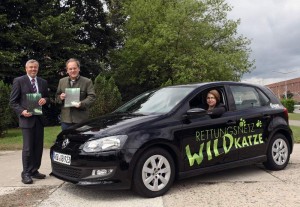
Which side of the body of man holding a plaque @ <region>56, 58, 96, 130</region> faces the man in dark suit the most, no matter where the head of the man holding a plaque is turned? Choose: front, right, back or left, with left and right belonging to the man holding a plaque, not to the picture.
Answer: right

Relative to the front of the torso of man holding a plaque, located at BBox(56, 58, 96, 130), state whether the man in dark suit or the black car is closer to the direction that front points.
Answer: the black car

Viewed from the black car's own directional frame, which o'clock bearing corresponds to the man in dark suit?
The man in dark suit is roughly at 2 o'clock from the black car.

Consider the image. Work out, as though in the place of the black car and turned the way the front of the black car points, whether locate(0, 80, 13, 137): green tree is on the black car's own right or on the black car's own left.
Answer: on the black car's own right

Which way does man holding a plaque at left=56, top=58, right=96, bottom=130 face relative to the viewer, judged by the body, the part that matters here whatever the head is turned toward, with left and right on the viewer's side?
facing the viewer

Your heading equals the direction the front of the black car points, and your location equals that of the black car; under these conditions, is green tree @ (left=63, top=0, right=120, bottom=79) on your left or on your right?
on your right

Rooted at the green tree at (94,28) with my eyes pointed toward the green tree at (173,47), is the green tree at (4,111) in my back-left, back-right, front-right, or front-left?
back-right

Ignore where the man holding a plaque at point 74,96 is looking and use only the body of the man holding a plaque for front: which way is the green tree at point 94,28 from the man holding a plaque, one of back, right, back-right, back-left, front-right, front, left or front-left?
back

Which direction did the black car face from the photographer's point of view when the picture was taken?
facing the viewer and to the left of the viewer

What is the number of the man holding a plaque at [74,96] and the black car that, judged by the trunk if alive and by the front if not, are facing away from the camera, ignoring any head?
0

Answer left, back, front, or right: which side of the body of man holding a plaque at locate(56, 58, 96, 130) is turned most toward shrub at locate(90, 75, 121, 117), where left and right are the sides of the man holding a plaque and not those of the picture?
back
